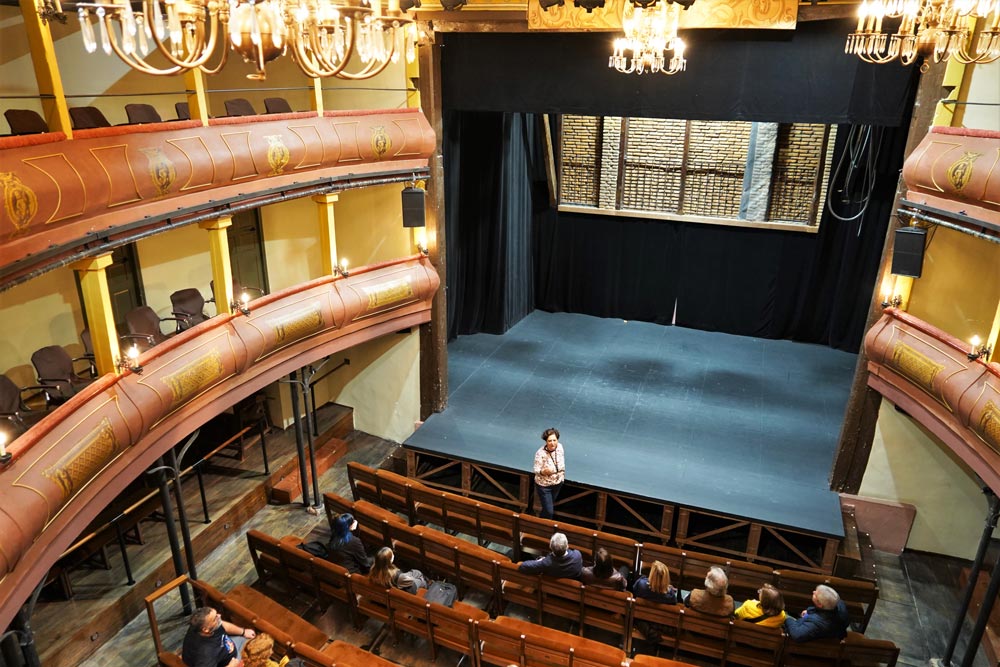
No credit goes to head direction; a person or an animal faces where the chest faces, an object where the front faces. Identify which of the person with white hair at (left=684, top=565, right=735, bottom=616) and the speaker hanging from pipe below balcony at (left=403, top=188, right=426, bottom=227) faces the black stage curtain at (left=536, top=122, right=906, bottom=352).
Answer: the person with white hair

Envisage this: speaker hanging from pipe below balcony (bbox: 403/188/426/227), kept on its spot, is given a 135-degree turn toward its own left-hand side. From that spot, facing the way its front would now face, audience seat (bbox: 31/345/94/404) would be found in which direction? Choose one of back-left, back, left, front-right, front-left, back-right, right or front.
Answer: back

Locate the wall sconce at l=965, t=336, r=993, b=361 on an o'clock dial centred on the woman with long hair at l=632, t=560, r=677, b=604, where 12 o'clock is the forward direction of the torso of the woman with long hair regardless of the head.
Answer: The wall sconce is roughly at 2 o'clock from the woman with long hair.

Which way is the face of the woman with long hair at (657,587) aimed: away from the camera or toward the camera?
away from the camera

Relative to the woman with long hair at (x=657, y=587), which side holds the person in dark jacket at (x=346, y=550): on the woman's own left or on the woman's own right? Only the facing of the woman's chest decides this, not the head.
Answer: on the woman's own left

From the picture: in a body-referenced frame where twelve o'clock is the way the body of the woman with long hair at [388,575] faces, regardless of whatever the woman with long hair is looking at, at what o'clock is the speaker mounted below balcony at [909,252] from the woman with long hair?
The speaker mounted below balcony is roughly at 1 o'clock from the woman with long hair.

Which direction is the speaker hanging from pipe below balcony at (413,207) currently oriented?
toward the camera

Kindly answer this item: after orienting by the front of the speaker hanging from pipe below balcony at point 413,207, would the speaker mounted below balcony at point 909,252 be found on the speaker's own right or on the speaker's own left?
on the speaker's own left

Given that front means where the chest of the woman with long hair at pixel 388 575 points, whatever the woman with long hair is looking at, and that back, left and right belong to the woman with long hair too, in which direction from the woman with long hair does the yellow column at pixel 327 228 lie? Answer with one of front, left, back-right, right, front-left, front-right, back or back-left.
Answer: front-left

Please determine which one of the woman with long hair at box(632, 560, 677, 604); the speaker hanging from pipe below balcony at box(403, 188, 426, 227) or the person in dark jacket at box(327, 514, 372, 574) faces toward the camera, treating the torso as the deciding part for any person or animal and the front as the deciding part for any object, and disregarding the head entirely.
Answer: the speaker hanging from pipe below balcony

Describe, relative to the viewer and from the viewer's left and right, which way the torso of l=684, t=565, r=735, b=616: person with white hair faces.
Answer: facing away from the viewer

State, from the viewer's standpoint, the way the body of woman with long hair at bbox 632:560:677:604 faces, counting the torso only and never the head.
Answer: away from the camera

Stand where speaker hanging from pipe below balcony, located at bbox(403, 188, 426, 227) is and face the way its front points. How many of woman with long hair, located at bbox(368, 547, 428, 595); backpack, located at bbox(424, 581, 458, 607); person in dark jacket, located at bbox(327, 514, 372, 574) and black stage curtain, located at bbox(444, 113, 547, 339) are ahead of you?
3

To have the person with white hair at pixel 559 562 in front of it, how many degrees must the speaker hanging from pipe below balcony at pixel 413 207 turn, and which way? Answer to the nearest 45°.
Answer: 0° — it already faces them

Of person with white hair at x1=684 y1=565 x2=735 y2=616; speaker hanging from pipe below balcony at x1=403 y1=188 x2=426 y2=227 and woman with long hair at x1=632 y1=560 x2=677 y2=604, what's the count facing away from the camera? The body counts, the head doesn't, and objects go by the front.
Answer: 2

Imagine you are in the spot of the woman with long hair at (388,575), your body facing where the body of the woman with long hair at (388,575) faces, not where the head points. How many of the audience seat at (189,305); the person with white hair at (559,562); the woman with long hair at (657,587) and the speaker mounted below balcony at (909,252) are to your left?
1

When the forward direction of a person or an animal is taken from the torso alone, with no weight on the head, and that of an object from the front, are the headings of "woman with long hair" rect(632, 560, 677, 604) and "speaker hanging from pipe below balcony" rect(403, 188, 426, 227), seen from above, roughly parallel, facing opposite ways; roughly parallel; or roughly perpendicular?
roughly parallel, facing opposite ways

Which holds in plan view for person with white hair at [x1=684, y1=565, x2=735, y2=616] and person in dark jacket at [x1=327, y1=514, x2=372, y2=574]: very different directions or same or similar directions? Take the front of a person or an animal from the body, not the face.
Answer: same or similar directions

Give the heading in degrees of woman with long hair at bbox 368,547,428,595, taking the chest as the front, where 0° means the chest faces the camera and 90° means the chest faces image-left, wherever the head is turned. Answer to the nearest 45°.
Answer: approximately 225°

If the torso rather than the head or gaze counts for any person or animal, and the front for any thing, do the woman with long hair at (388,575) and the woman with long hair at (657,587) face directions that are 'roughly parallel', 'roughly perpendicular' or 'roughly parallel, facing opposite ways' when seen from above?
roughly parallel
